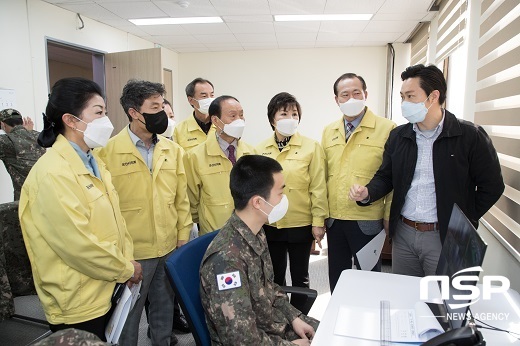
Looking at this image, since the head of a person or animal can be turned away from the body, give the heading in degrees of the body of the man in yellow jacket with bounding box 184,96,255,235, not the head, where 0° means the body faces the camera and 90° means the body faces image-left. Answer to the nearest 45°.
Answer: approximately 315°

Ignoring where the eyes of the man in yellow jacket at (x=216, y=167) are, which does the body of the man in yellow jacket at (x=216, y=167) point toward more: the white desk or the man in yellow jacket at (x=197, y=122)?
the white desk

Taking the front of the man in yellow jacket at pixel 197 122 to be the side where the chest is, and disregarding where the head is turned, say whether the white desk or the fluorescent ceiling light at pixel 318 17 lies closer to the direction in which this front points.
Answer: the white desk

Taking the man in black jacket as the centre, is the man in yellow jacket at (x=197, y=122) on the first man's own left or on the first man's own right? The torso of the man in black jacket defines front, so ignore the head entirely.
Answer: on the first man's own right

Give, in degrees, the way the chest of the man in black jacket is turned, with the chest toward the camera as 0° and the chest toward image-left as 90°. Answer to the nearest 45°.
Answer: approximately 45°

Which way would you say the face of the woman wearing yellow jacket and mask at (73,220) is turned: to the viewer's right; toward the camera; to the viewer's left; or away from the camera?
to the viewer's right

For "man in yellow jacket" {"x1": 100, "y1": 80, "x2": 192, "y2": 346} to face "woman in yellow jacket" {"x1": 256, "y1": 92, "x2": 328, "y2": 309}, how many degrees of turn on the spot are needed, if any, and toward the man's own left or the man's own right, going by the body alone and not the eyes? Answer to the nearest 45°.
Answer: approximately 45° to the man's own left

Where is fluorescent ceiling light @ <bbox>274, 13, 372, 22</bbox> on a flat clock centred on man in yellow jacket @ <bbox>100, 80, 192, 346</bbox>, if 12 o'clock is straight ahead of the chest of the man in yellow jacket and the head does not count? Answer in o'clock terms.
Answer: The fluorescent ceiling light is roughly at 9 o'clock from the man in yellow jacket.

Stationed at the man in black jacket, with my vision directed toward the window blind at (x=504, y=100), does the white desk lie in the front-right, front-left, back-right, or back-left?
back-right

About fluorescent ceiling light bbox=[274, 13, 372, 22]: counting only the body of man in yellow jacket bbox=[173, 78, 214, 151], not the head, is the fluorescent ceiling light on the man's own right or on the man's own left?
on the man's own left
